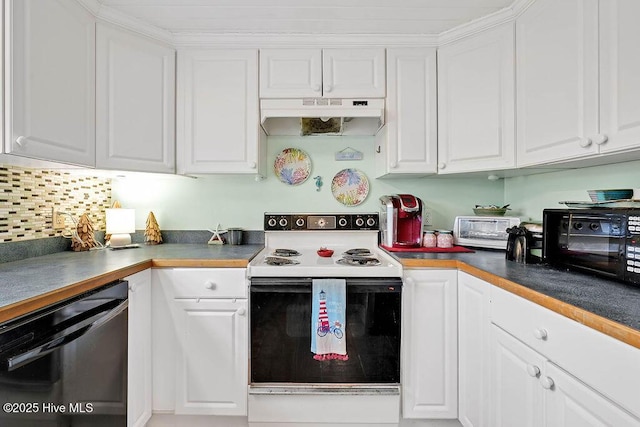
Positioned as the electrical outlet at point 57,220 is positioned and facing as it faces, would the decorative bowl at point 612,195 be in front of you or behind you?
in front

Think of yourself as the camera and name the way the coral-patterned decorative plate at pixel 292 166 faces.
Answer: facing the viewer

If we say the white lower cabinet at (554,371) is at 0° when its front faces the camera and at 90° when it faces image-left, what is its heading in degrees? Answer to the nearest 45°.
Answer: approximately 45°

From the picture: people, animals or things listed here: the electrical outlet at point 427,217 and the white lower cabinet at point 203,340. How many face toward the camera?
2

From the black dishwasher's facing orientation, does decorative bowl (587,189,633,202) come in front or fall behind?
in front

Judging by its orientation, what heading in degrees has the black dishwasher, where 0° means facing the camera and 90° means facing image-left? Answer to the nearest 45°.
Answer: approximately 315°

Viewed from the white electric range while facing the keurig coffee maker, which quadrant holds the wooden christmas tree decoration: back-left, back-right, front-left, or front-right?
back-left

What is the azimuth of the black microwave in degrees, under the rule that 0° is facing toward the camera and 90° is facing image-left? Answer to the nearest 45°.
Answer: approximately 45°

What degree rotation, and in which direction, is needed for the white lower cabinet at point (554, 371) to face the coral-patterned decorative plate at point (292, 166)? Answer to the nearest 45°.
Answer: approximately 45° to its right

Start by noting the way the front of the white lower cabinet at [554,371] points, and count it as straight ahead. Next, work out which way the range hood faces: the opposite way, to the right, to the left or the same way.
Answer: to the left

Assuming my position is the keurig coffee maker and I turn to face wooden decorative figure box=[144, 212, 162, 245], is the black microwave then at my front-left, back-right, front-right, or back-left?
back-left
